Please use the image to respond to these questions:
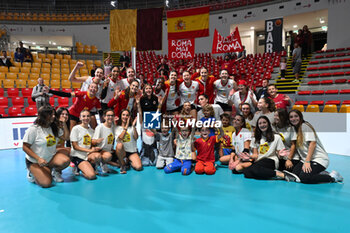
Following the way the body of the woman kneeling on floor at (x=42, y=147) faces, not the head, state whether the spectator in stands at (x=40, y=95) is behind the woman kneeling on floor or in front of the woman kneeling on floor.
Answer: behind

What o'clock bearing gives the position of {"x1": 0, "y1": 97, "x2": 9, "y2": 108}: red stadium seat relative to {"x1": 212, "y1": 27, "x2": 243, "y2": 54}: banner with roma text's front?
The red stadium seat is roughly at 3 o'clock from the banner with roma text.

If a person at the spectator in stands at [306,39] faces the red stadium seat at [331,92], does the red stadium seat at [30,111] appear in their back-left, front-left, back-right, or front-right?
front-right

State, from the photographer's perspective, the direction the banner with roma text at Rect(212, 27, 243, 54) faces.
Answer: facing the viewer

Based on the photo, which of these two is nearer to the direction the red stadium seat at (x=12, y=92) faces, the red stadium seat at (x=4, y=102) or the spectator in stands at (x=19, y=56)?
the red stadium seat

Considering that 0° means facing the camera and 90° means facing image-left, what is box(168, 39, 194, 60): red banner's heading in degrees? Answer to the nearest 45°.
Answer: approximately 0°

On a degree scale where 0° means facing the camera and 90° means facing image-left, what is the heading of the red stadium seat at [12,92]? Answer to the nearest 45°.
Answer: approximately 0°

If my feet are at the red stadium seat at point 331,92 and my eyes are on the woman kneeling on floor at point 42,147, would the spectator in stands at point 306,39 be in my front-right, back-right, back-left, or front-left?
back-right

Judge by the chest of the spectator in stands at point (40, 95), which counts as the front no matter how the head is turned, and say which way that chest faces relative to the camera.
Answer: toward the camera

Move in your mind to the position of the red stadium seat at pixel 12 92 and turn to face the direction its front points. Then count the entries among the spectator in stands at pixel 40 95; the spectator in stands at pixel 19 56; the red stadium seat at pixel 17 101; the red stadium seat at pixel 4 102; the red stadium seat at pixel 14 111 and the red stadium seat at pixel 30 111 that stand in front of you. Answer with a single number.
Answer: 5

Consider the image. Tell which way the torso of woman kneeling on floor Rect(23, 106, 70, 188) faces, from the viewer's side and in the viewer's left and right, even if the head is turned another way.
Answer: facing the viewer and to the right of the viewer

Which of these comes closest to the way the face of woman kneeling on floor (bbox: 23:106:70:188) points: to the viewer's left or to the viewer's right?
to the viewer's right

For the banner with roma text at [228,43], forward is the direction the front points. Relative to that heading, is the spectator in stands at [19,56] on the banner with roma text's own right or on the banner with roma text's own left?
on the banner with roma text's own right

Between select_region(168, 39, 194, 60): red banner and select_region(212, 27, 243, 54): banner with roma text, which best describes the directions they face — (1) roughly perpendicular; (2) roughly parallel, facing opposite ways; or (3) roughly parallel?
roughly parallel
